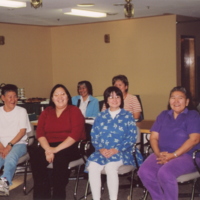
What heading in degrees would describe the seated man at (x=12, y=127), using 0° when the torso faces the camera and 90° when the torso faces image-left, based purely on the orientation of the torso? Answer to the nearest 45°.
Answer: approximately 45°

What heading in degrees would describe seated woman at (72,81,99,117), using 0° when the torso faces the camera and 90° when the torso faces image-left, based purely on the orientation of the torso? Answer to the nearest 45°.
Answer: approximately 45°

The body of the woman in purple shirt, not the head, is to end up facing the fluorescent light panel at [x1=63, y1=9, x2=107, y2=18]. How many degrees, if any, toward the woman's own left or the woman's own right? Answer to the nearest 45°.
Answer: approximately 135° to the woman's own right

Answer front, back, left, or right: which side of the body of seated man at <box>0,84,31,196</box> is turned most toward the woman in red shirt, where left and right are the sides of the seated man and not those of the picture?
left

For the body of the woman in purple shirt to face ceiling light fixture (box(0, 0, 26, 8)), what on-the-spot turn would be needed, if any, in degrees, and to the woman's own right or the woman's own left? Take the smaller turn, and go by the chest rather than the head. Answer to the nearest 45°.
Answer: approximately 90° to the woman's own right

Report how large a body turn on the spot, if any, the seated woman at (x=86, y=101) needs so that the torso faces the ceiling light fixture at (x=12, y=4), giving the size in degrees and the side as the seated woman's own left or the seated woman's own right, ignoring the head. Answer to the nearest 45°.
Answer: approximately 90° to the seated woman's own right

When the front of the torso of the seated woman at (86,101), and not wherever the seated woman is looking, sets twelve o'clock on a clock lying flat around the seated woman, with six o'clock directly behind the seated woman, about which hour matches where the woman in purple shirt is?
The woman in purple shirt is roughly at 10 o'clock from the seated woman.

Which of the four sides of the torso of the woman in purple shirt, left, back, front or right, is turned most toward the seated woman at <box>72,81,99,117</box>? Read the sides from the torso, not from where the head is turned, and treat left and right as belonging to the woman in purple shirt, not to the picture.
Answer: right

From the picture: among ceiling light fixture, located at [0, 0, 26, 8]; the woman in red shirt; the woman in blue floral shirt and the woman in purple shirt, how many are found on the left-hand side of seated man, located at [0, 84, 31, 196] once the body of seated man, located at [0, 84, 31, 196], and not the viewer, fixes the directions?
3
